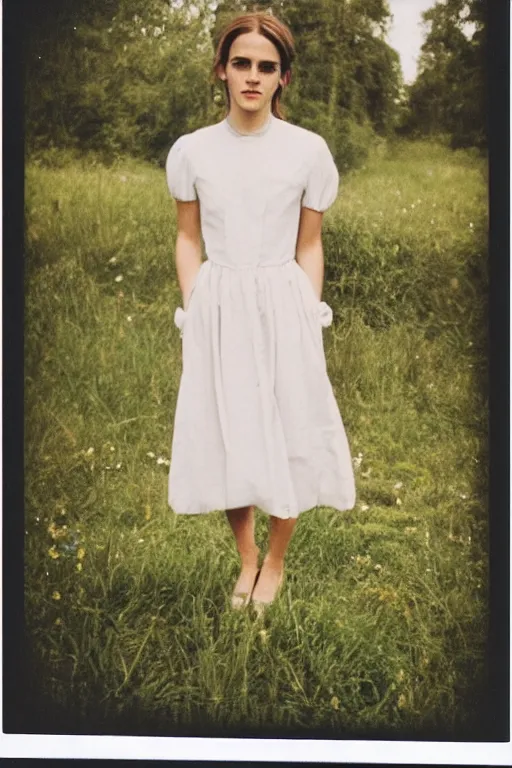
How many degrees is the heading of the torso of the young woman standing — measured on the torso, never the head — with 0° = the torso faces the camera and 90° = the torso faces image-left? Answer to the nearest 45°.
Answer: approximately 0°
